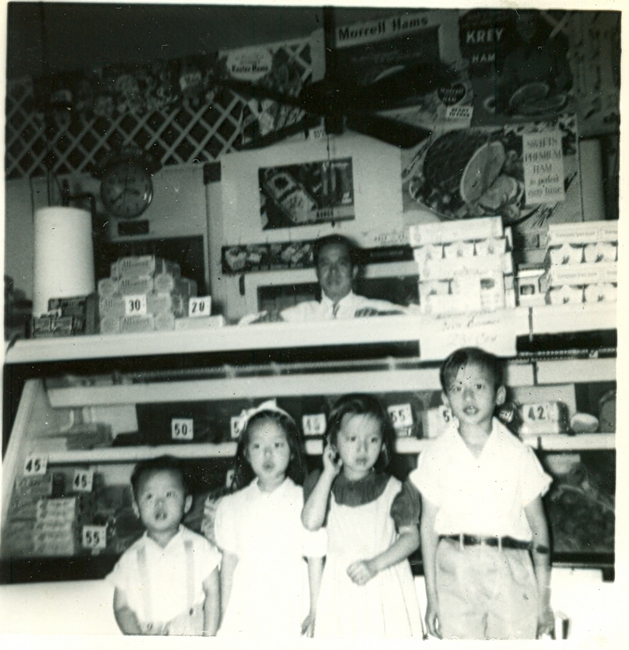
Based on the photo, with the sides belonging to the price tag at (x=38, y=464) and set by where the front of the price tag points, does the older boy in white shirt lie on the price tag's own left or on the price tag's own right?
on the price tag's own left

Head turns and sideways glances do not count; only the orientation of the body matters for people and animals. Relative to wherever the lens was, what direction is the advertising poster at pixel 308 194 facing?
facing the viewer

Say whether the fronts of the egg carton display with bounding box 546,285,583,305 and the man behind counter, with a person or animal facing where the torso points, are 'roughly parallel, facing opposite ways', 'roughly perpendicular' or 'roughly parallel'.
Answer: roughly parallel

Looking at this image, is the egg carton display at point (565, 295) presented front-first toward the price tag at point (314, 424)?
no

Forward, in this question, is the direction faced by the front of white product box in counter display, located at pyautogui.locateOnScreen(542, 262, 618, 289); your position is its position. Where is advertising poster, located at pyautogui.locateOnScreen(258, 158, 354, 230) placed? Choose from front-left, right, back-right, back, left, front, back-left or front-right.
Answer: right

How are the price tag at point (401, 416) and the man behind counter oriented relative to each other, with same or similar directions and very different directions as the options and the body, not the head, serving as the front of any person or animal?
same or similar directions

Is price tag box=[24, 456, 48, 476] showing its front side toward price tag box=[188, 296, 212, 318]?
no

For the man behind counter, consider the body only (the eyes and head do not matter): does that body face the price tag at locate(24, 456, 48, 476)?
no

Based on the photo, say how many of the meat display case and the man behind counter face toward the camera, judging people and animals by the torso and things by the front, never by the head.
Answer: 2

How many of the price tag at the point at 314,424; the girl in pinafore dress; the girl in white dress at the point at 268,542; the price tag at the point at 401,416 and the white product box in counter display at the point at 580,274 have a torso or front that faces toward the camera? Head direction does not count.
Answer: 5

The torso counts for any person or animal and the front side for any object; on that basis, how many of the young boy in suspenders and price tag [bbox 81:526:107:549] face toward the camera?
2

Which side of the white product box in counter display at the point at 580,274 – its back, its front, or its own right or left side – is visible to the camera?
front

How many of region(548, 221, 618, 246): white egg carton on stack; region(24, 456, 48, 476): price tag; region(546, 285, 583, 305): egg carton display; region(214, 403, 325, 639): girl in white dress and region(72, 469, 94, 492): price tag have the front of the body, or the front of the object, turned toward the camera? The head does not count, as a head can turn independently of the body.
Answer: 5

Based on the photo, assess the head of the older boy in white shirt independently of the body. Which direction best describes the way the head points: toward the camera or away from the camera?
toward the camera

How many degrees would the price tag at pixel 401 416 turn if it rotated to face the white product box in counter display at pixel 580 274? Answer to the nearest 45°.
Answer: approximately 90° to its left

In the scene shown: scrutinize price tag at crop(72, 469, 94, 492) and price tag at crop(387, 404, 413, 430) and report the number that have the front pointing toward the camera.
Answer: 2

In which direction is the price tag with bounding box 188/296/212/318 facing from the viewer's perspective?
toward the camera

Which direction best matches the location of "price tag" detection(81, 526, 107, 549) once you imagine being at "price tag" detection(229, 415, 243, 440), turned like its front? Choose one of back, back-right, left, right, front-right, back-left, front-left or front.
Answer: right
